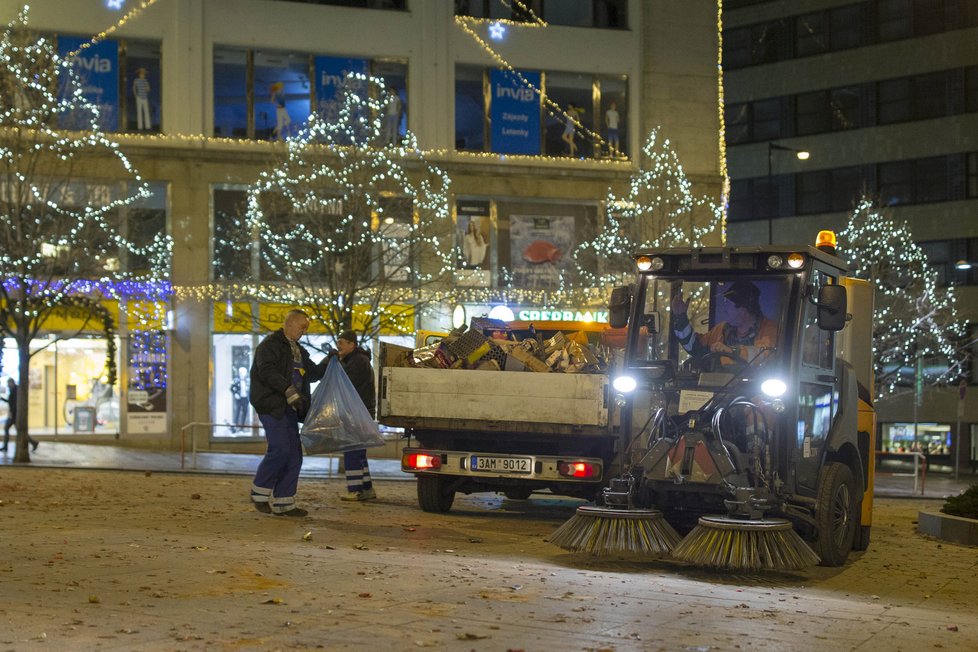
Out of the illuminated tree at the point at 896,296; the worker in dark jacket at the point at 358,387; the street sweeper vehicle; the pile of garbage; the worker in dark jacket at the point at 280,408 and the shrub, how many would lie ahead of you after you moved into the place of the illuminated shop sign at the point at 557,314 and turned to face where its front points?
5

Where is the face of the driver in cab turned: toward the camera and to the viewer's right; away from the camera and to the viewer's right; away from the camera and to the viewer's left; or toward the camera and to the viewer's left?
toward the camera and to the viewer's left

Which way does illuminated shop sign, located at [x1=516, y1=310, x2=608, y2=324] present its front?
toward the camera

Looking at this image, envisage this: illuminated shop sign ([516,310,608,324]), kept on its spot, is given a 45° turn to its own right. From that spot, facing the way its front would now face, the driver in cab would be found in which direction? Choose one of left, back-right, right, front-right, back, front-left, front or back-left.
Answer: front-left

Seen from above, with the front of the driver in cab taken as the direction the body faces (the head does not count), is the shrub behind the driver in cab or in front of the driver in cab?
behind

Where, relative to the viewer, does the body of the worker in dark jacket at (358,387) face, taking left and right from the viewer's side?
facing to the left of the viewer

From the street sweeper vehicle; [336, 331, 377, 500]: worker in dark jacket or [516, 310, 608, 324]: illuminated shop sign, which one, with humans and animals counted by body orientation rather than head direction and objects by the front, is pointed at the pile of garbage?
the illuminated shop sign

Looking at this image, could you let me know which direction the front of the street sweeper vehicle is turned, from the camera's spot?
facing the viewer and to the left of the viewer

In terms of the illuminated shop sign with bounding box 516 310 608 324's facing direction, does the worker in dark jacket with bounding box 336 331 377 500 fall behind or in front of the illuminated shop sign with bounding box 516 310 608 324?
in front

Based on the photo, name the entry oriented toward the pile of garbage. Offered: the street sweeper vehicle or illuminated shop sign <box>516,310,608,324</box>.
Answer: the illuminated shop sign

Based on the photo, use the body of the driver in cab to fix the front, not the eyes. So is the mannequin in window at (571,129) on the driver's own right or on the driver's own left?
on the driver's own right

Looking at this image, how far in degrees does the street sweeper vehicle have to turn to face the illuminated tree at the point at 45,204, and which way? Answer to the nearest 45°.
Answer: approximately 90° to its right

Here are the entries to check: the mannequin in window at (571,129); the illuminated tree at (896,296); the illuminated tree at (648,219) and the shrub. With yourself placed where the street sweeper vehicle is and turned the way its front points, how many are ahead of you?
0

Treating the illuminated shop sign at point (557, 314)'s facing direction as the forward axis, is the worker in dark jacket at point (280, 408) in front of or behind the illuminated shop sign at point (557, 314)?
in front

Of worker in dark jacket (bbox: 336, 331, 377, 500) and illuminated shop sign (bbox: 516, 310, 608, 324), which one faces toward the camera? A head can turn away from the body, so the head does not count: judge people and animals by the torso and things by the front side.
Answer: the illuminated shop sign

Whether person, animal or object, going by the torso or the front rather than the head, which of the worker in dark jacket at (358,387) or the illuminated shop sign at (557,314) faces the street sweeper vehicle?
the illuminated shop sign
